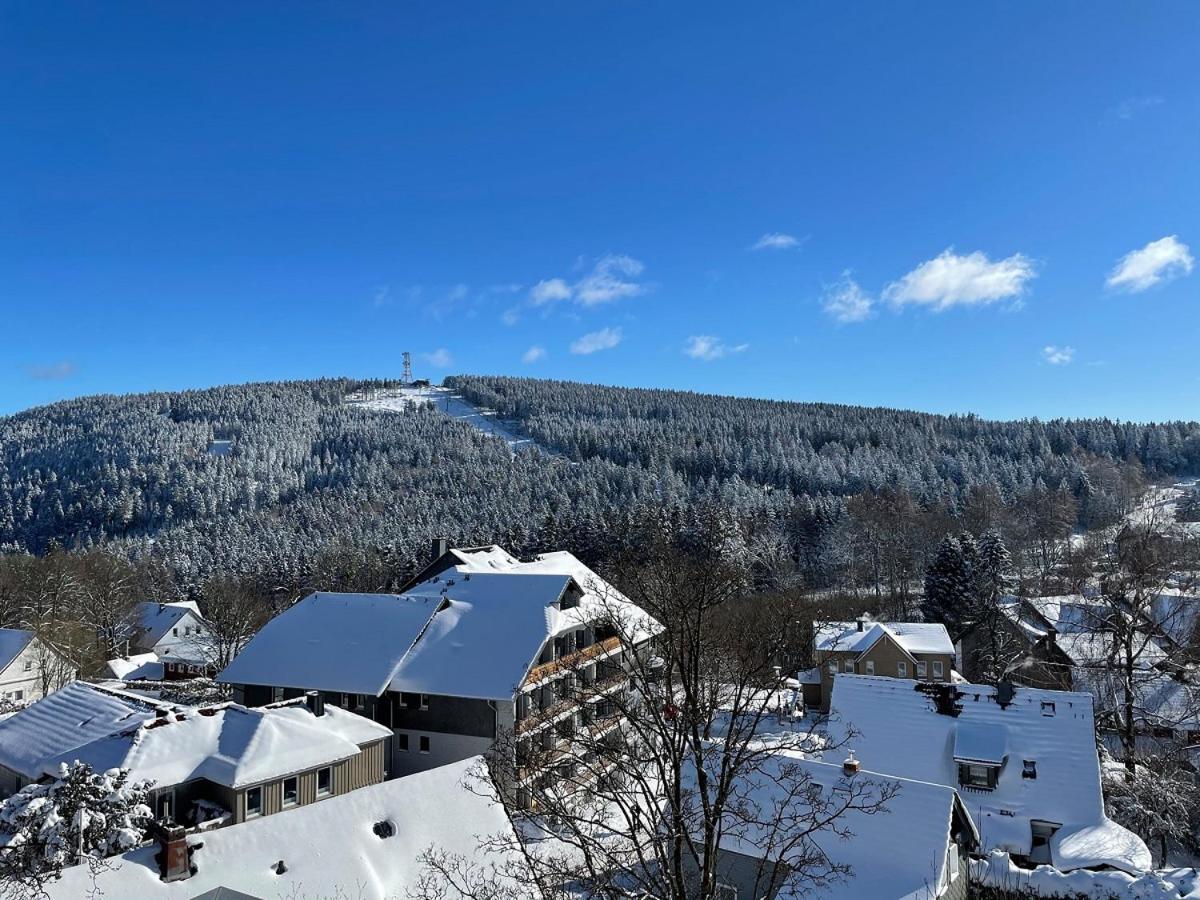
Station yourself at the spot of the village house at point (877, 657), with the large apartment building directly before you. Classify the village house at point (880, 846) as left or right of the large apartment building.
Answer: left

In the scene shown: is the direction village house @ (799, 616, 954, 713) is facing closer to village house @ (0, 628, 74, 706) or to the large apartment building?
the large apartment building

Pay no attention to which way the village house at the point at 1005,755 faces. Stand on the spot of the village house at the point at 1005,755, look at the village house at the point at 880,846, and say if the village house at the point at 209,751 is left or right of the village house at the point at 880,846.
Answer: right

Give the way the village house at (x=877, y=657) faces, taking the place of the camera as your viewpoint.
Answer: facing the viewer

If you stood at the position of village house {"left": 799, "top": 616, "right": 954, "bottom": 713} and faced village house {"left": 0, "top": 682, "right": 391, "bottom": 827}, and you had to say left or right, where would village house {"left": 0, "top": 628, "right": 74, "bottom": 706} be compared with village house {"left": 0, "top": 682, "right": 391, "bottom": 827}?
right

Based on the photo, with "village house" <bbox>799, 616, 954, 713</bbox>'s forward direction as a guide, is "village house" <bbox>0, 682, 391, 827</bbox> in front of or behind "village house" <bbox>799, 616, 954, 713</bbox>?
in front

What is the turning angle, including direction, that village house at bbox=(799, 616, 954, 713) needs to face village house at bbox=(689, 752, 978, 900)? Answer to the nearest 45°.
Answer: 0° — it already faces it

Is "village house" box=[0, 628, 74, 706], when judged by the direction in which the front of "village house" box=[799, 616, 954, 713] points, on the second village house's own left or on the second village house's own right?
on the second village house's own right

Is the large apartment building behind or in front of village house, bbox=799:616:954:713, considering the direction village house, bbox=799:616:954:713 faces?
in front

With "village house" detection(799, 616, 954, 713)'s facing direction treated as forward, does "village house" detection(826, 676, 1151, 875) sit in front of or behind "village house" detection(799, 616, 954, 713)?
in front
